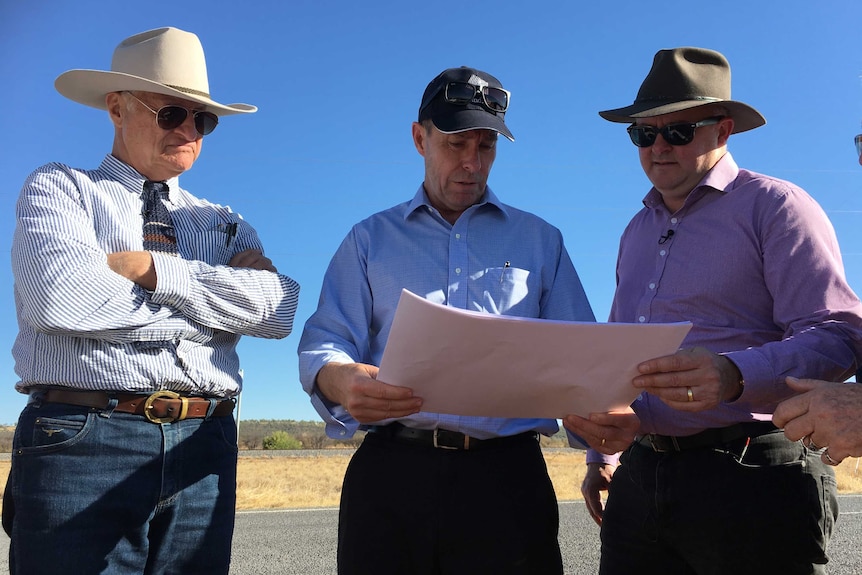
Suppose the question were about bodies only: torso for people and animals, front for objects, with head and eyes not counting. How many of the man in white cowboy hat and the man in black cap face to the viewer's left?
0

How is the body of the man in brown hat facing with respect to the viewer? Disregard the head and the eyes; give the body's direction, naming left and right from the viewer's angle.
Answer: facing the viewer and to the left of the viewer

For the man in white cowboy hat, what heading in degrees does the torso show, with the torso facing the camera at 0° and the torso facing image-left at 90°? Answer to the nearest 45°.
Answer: approximately 315°

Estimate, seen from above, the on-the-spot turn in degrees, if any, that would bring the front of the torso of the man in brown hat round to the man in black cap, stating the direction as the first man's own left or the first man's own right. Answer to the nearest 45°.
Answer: approximately 45° to the first man's own right

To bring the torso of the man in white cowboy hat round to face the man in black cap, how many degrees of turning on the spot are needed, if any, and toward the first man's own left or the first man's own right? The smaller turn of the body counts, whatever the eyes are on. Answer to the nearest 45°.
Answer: approximately 45° to the first man's own left

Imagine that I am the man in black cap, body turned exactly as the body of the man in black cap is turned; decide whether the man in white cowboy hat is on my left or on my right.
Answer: on my right

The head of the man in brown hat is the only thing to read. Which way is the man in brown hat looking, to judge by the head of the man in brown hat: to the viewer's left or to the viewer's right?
to the viewer's left

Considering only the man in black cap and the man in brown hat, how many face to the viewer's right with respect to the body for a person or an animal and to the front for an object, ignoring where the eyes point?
0

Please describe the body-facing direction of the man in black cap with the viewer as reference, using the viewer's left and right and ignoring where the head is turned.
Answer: facing the viewer

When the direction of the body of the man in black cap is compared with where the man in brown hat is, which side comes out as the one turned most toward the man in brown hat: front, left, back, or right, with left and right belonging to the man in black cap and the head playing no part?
left

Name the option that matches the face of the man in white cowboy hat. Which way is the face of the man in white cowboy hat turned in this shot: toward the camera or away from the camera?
toward the camera
